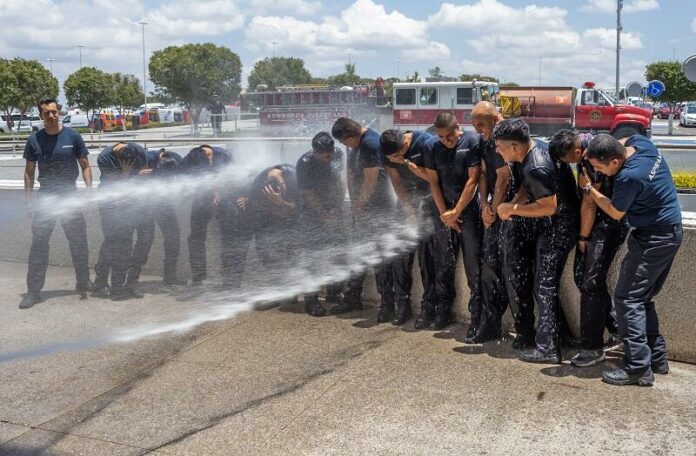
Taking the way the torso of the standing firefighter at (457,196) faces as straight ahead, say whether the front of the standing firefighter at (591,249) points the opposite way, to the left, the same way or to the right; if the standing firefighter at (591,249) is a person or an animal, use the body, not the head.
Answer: to the right

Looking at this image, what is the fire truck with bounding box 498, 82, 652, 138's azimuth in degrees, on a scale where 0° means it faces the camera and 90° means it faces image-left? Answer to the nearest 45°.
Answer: approximately 270°

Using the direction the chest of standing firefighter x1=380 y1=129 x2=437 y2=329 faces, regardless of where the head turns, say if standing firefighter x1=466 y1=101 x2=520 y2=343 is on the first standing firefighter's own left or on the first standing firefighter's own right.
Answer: on the first standing firefighter's own left

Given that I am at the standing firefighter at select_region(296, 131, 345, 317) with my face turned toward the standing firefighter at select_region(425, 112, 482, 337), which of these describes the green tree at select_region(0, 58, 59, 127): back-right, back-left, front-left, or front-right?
back-left

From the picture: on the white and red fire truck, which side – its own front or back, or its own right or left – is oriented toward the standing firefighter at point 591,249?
right

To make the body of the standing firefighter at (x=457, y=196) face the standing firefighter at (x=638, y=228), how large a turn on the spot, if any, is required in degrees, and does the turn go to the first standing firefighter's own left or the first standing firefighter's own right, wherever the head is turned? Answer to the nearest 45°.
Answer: approximately 45° to the first standing firefighter's own left

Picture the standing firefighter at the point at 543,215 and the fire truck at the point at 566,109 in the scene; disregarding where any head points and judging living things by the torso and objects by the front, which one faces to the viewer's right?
the fire truck

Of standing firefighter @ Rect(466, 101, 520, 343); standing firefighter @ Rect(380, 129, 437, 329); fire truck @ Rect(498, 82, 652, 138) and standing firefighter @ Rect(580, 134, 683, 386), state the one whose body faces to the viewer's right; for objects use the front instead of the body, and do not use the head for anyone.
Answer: the fire truck

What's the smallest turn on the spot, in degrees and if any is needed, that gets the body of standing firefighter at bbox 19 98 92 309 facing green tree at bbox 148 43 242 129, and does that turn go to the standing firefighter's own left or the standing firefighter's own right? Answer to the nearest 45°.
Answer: approximately 180°

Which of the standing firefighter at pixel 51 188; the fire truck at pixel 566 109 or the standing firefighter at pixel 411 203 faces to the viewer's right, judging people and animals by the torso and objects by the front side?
the fire truck
